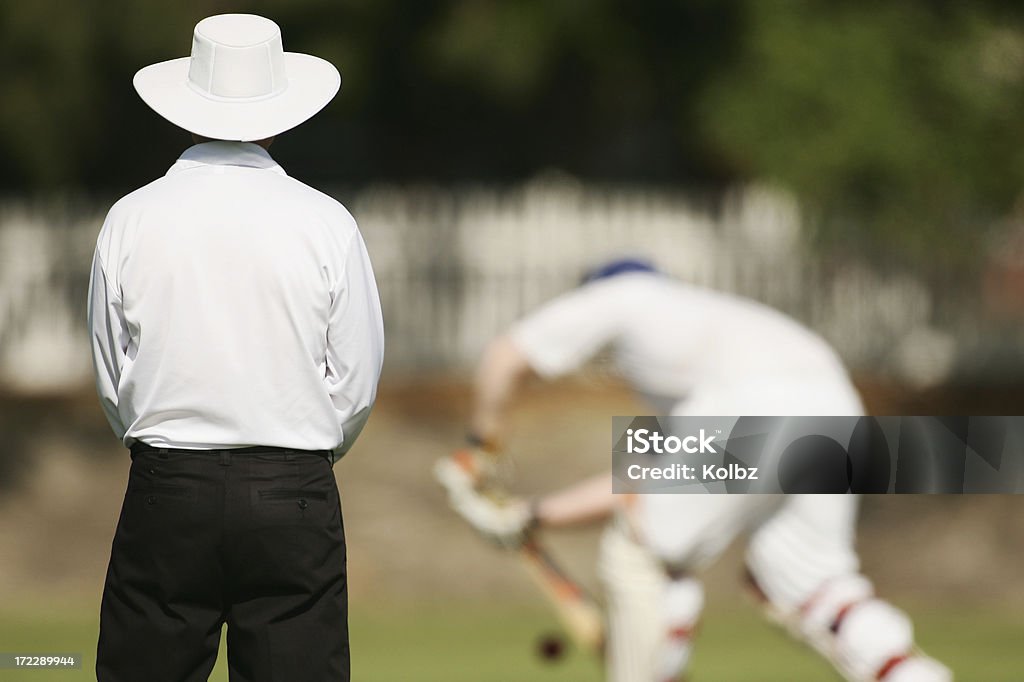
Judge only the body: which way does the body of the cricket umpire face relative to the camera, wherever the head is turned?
away from the camera

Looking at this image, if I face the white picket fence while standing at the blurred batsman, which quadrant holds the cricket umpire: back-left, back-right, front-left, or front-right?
back-left

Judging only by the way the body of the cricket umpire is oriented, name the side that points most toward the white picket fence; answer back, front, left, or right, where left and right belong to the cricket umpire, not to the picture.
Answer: front

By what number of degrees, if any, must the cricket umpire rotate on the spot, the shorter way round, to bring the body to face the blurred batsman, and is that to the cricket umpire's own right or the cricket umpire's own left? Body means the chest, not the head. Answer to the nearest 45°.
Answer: approximately 45° to the cricket umpire's own right
